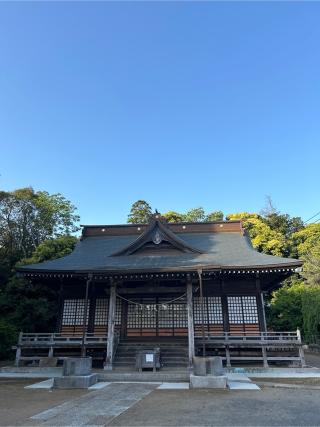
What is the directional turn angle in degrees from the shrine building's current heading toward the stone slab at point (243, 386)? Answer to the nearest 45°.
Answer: approximately 45° to its left

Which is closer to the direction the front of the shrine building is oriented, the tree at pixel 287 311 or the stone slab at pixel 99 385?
the stone slab

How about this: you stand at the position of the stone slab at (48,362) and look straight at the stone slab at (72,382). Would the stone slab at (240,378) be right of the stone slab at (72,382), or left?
left

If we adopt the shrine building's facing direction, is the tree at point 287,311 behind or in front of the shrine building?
behind

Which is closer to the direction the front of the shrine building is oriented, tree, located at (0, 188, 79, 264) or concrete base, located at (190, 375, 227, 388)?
the concrete base

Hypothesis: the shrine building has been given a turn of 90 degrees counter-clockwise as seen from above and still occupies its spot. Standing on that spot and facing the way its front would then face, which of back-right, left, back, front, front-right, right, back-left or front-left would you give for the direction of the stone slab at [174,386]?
right

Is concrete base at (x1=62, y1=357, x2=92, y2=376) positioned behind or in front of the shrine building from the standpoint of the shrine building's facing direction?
in front

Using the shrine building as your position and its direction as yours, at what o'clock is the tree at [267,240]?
The tree is roughly at 7 o'clock from the shrine building.

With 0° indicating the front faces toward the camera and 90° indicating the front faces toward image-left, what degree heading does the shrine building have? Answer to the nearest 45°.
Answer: approximately 0°

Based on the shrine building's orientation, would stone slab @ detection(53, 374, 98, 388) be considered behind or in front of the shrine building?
in front

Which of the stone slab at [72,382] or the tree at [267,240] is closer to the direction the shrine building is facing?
the stone slab

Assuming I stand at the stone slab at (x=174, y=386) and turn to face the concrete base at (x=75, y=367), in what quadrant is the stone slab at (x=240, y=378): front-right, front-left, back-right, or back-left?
back-right

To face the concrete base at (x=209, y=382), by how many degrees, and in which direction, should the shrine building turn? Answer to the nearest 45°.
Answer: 0° — it already faces it

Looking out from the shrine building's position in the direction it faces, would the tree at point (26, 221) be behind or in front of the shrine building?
behind
